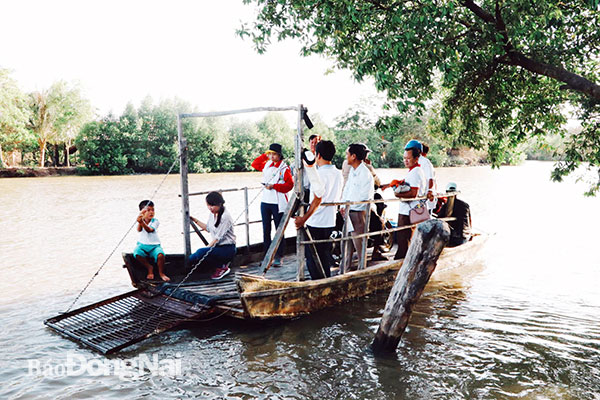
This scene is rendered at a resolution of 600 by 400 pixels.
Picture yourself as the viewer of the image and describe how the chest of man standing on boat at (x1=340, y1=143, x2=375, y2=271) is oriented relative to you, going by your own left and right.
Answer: facing to the left of the viewer

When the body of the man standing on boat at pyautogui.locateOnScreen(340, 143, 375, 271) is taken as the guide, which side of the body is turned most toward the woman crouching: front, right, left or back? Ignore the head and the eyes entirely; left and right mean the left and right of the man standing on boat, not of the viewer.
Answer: front

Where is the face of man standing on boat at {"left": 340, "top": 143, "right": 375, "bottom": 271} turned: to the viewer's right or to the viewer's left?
to the viewer's left

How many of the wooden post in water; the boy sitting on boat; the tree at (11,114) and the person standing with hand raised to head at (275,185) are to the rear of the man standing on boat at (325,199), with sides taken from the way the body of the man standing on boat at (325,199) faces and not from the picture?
1

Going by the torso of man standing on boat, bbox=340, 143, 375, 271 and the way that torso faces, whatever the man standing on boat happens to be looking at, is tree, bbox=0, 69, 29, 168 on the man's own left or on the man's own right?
on the man's own right

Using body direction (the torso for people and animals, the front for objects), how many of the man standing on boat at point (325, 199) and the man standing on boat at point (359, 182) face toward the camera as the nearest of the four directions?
0
